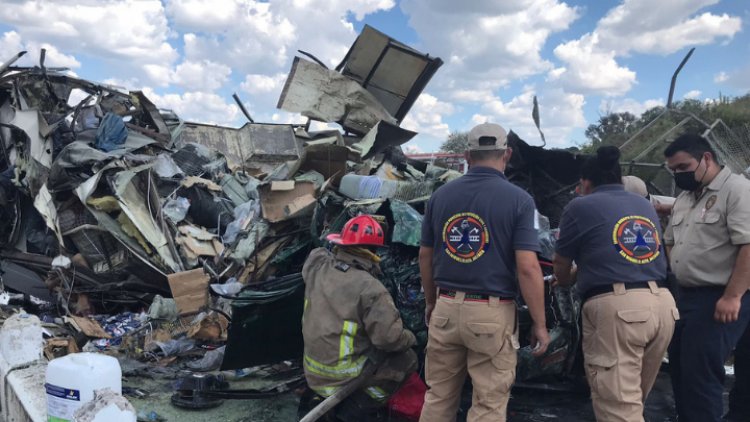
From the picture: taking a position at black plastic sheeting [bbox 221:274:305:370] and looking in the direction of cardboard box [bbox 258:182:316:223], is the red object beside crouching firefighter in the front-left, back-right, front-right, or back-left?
back-right

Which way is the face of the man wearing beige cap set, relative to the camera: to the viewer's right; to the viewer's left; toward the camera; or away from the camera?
away from the camera

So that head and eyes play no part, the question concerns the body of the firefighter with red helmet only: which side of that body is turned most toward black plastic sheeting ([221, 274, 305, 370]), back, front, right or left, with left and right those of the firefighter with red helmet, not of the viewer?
left

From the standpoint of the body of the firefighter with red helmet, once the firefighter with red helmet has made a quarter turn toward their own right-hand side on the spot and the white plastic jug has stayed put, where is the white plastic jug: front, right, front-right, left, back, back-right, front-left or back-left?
right

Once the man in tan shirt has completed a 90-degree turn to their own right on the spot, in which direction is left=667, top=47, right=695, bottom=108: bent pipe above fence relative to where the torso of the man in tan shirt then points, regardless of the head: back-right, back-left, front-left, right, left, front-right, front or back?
front-right

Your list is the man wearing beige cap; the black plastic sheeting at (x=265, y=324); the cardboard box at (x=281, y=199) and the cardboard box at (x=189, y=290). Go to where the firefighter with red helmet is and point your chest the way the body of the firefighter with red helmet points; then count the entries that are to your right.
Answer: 1

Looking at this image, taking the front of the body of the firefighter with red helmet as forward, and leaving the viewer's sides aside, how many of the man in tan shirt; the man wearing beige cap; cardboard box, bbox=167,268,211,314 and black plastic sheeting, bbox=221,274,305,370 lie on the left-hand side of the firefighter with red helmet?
2

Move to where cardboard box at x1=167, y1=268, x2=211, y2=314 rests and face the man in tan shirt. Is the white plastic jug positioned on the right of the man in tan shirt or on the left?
right

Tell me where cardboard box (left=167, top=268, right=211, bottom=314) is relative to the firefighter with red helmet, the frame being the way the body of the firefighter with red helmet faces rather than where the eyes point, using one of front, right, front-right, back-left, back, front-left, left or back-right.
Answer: left

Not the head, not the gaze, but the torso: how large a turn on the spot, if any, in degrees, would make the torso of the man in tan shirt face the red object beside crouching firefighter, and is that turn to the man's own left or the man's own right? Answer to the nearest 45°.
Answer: approximately 45° to the man's own right

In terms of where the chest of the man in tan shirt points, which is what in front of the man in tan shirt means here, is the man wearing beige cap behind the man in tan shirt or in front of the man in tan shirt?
in front

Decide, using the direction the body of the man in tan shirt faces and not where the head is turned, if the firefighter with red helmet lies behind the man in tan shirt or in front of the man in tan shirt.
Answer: in front

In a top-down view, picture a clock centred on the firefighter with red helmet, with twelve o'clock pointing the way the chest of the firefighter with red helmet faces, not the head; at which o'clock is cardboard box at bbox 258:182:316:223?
The cardboard box is roughly at 10 o'clock from the firefighter with red helmet.

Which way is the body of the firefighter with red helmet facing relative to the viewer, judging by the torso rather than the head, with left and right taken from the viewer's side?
facing away from the viewer and to the right of the viewer

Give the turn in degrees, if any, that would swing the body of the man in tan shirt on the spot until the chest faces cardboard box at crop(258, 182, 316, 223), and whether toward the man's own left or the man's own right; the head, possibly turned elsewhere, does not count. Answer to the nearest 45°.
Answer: approximately 45° to the man's own right
